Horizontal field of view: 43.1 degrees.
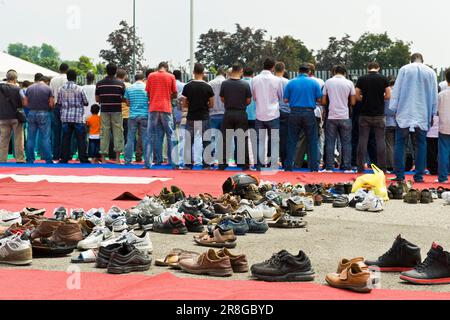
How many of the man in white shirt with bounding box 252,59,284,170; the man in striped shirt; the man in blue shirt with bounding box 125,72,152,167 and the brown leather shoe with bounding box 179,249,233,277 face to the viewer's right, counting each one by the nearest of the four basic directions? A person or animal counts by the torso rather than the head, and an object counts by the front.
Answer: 0

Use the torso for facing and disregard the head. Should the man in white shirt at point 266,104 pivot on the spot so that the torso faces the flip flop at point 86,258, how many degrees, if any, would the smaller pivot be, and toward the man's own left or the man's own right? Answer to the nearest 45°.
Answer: approximately 180°

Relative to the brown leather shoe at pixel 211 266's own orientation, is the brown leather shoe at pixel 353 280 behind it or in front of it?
behind

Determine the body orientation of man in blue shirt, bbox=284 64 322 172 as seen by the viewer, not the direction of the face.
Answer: away from the camera

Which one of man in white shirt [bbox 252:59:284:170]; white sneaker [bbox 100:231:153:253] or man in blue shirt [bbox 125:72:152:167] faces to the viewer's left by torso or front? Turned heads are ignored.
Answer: the white sneaker

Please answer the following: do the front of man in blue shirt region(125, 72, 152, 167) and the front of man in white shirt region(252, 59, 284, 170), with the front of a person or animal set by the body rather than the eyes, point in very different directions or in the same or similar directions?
same or similar directions

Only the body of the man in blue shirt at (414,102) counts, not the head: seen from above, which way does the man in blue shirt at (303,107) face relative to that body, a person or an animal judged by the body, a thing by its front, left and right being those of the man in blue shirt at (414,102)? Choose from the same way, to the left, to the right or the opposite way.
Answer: the same way

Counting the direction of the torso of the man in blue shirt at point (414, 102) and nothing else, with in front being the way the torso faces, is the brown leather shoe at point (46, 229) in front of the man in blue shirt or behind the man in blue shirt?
behind

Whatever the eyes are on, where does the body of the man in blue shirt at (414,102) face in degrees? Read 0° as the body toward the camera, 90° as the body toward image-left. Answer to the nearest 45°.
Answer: approximately 180°

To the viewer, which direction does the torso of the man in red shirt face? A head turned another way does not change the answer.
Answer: away from the camera

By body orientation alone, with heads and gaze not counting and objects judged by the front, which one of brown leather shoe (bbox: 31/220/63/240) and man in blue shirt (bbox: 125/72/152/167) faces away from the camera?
the man in blue shirt

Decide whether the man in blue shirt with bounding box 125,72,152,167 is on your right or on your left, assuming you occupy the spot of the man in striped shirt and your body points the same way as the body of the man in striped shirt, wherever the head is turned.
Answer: on your right

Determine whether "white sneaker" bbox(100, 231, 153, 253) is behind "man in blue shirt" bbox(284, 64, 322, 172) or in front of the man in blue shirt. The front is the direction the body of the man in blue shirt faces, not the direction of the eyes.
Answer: behind

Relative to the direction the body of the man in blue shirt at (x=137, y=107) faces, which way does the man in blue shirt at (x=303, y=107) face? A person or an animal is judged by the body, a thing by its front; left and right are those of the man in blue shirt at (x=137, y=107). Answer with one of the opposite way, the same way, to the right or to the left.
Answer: the same way

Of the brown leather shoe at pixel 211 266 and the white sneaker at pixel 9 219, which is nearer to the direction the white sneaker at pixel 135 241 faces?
the white sneaker

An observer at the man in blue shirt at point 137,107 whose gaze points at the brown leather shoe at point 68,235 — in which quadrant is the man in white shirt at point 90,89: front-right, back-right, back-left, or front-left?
back-right

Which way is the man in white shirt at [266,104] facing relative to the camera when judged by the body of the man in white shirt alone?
away from the camera
